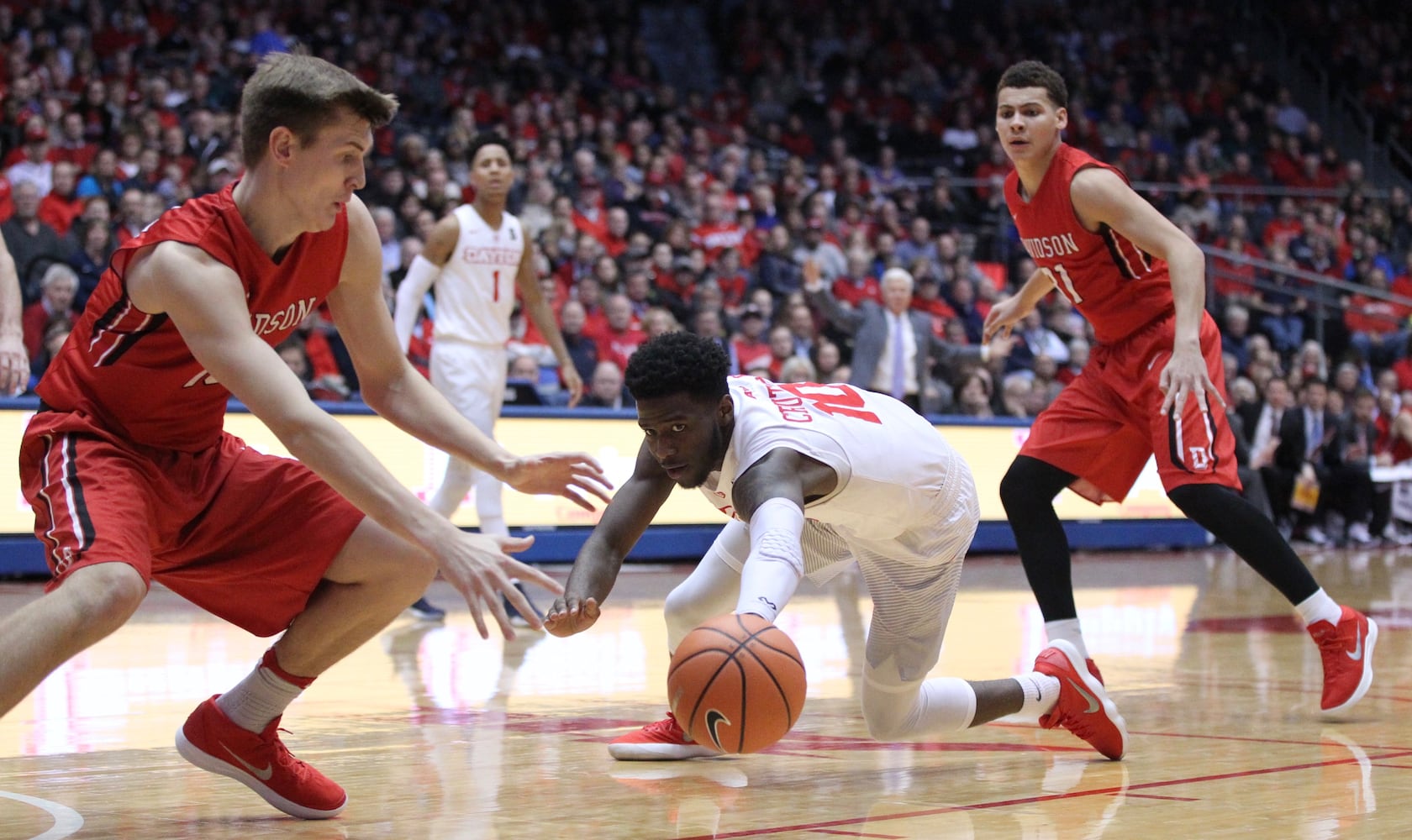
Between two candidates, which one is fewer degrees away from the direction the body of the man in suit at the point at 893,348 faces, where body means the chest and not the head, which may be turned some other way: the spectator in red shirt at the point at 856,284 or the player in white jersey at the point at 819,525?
the player in white jersey

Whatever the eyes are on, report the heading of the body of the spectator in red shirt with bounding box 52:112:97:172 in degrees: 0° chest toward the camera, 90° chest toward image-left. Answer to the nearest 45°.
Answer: approximately 0°

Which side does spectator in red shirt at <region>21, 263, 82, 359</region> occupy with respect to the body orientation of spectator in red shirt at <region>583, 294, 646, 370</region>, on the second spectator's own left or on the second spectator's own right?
on the second spectator's own right

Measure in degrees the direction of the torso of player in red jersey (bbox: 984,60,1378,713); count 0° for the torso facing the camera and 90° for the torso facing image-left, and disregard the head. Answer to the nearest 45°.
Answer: approximately 45°

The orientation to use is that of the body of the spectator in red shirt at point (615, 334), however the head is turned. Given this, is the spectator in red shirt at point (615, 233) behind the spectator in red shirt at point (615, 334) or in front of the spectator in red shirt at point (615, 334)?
behind

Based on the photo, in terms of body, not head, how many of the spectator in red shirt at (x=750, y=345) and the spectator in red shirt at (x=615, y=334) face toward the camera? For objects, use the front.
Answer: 2

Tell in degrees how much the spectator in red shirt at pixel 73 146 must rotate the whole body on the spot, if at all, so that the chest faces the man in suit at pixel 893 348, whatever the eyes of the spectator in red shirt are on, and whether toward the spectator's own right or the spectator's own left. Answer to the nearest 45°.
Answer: approximately 45° to the spectator's own left
